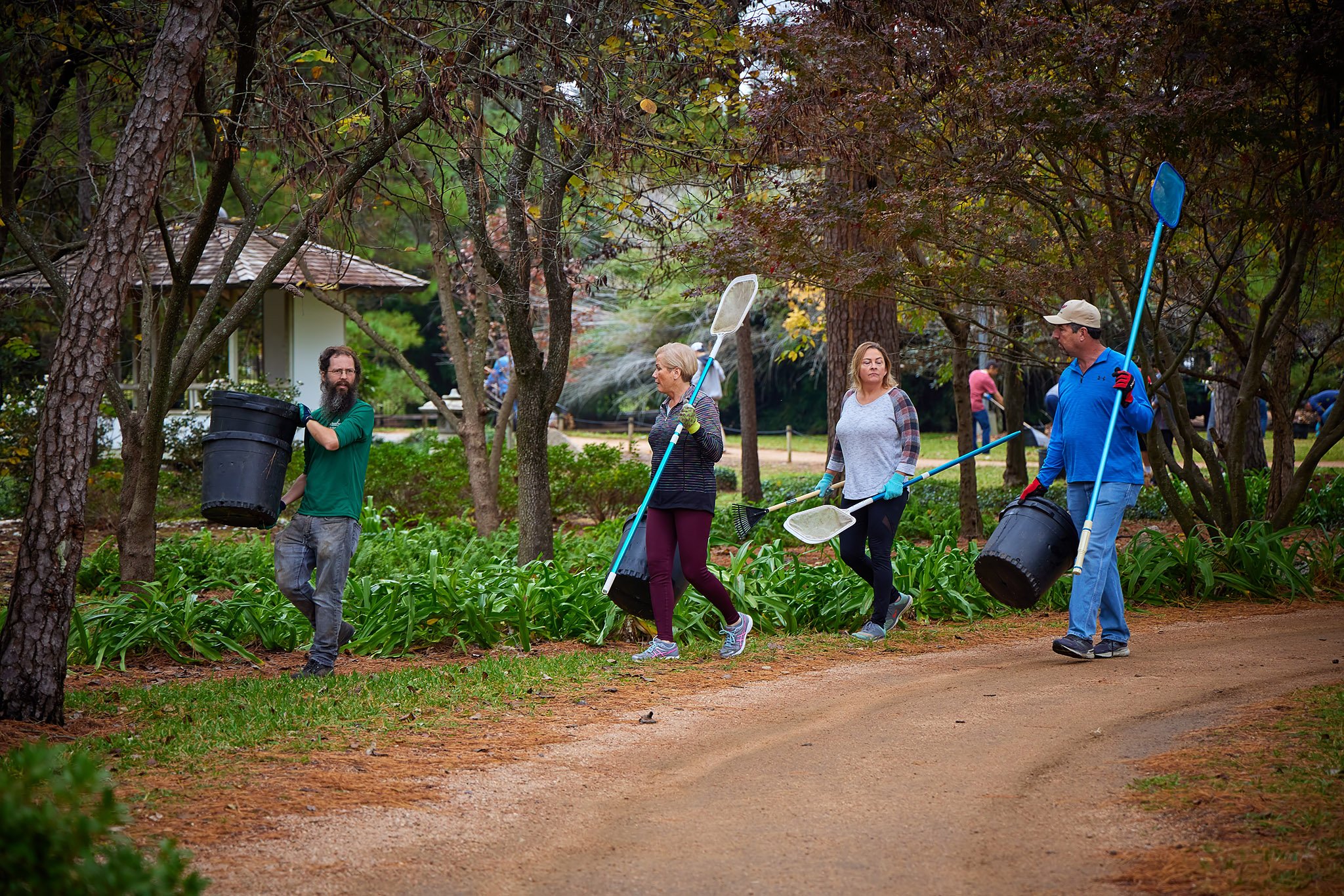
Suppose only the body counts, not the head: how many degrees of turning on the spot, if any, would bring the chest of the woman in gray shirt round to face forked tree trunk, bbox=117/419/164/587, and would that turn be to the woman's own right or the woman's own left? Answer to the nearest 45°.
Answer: approximately 45° to the woman's own right

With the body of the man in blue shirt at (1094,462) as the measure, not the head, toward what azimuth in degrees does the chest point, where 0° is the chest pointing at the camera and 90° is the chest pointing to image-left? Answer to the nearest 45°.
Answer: approximately 45°

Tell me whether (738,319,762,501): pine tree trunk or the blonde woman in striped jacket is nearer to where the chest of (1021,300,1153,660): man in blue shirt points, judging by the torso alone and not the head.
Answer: the blonde woman in striped jacket

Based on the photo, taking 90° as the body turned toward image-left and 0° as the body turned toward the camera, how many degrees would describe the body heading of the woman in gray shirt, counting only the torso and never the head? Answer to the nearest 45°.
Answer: approximately 45°

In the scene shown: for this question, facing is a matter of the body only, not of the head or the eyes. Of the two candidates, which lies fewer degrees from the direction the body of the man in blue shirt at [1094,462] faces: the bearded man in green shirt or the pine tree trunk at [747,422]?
the bearded man in green shirt

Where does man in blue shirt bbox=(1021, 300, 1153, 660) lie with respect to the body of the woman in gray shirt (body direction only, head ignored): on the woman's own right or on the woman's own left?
on the woman's own left

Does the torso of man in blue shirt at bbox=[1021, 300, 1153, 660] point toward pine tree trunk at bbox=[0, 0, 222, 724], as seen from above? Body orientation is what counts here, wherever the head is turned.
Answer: yes

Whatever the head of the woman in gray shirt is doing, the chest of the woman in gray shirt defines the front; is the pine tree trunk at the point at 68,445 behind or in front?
in front

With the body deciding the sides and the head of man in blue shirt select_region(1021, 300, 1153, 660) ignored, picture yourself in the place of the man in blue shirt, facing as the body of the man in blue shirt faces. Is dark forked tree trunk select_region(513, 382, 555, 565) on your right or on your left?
on your right

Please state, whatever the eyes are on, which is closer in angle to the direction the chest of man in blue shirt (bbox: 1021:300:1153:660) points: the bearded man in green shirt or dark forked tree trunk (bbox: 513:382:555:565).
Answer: the bearded man in green shirt

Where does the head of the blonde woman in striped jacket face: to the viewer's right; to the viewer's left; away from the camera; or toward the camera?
to the viewer's left
